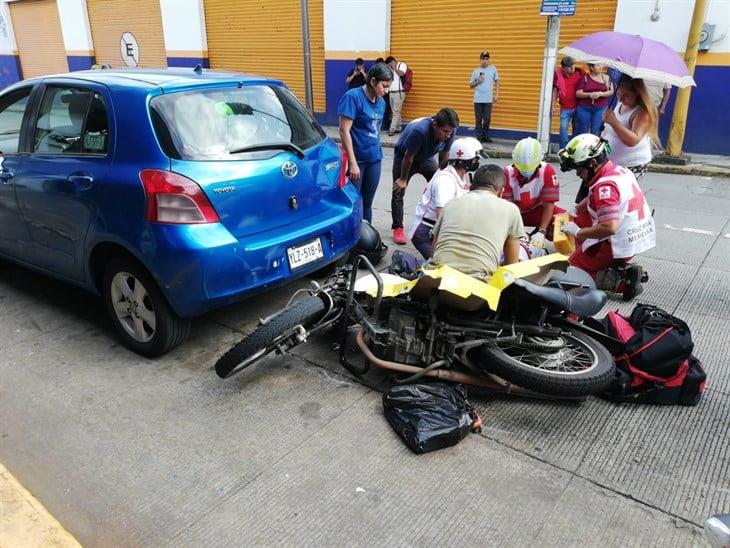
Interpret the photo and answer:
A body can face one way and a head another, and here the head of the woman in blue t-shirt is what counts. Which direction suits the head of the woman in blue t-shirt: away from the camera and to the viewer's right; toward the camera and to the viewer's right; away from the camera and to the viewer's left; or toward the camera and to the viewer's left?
toward the camera and to the viewer's right

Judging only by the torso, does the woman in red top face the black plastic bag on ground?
yes

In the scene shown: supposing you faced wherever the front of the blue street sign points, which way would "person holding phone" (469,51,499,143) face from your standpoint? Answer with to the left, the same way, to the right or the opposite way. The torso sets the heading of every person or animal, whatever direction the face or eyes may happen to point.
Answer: the same way

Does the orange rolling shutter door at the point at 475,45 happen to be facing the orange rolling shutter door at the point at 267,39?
no

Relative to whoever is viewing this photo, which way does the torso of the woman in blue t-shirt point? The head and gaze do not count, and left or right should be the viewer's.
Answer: facing the viewer and to the right of the viewer

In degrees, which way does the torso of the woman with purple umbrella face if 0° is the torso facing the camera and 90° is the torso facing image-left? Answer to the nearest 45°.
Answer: approximately 45°

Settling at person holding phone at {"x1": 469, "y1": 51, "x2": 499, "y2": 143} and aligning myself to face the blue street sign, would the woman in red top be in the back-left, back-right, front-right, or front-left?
front-left

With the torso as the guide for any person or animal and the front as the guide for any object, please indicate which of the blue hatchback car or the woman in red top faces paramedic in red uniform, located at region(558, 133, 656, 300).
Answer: the woman in red top

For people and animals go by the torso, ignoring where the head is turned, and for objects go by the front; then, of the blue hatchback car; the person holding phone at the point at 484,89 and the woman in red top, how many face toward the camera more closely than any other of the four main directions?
2

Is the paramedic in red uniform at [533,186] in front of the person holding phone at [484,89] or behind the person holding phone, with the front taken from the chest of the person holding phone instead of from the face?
in front

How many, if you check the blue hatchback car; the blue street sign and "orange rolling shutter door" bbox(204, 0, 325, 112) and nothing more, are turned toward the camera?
2

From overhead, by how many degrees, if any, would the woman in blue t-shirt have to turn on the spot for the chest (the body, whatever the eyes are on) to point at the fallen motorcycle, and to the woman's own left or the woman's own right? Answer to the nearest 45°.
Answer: approximately 45° to the woman's own right

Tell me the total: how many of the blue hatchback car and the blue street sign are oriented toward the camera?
1

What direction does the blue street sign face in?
toward the camera

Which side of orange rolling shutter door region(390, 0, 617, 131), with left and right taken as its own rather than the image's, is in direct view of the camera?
front

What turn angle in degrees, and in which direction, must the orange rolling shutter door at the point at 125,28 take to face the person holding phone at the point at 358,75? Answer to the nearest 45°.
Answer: approximately 45° to its left

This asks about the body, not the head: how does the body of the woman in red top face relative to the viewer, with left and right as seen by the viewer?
facing the viewer

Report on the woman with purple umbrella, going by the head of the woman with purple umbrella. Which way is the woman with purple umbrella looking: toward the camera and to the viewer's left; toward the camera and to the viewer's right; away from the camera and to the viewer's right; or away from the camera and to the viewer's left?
toward the camera and to the viewer's left

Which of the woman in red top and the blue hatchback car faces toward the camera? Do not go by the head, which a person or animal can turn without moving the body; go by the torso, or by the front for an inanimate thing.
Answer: the woman in red top

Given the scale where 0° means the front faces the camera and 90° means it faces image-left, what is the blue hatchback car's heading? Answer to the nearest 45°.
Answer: approximately 135°

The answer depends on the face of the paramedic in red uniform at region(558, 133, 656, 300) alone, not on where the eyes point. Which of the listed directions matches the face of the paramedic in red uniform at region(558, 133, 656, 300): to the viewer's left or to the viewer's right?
to the viewer's left
